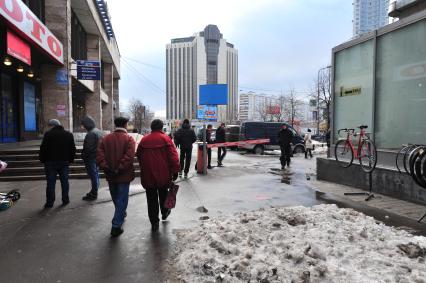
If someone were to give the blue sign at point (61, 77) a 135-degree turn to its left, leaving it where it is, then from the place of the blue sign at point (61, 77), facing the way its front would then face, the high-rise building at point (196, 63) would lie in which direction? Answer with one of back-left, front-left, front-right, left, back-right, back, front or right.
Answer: front

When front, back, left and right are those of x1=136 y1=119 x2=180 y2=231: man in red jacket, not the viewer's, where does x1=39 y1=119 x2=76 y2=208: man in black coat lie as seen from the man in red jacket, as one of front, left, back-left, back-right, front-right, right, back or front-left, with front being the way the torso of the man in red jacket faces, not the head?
front-left

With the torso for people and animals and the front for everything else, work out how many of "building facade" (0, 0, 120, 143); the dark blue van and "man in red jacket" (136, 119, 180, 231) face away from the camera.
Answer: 1

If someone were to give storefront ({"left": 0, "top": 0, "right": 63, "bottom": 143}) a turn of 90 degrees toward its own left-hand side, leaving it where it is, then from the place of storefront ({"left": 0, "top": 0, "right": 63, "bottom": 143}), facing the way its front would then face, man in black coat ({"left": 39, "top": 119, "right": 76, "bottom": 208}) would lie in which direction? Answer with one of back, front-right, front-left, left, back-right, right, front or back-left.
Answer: back-right

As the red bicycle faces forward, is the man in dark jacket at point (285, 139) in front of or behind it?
in front

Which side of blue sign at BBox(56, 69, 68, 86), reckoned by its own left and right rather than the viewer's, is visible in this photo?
front

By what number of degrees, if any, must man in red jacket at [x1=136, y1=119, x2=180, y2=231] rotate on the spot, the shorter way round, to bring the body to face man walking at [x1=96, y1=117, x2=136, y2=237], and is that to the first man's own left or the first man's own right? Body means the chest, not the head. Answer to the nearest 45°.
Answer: approximately 90° to the first man's own left

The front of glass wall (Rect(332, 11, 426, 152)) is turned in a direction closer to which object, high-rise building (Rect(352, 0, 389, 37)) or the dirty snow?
the dirty snow

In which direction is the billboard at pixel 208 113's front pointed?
toward the camera

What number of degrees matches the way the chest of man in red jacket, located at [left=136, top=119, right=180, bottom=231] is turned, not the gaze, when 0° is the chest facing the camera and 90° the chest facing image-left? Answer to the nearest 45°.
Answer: approximately 180°

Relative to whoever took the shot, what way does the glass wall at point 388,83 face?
facing the viewer and to the left of the viewer

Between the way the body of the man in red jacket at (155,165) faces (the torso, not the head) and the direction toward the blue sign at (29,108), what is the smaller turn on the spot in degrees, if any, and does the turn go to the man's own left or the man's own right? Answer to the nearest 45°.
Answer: approximately 45° to the man's own left

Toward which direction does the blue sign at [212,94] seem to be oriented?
toward the camera

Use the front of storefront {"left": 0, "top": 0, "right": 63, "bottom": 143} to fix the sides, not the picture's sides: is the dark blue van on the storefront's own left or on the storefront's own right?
on the storefront's own left

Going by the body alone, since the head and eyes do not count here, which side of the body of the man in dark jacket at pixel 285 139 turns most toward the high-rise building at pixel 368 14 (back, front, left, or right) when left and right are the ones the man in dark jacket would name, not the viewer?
back
